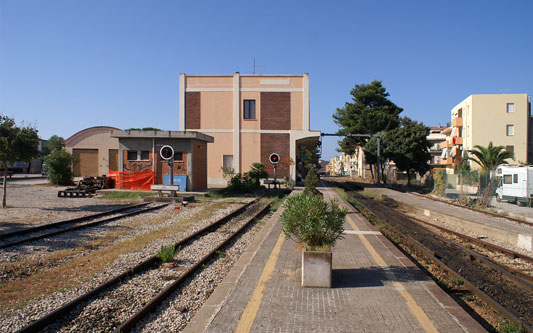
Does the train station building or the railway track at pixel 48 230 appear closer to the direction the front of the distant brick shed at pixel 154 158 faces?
the railway track

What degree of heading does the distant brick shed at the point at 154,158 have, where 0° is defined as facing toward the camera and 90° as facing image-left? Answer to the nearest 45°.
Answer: approximately 0°

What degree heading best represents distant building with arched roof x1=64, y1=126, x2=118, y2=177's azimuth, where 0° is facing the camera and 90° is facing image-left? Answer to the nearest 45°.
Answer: approximately 0°

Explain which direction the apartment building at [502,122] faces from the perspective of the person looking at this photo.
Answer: facing to the left of the viewer

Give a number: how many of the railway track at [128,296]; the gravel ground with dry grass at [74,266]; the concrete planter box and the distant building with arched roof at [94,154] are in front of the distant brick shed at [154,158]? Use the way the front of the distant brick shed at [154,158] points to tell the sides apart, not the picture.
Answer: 3

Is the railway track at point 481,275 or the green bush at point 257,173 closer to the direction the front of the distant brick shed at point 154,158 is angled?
the railway track
